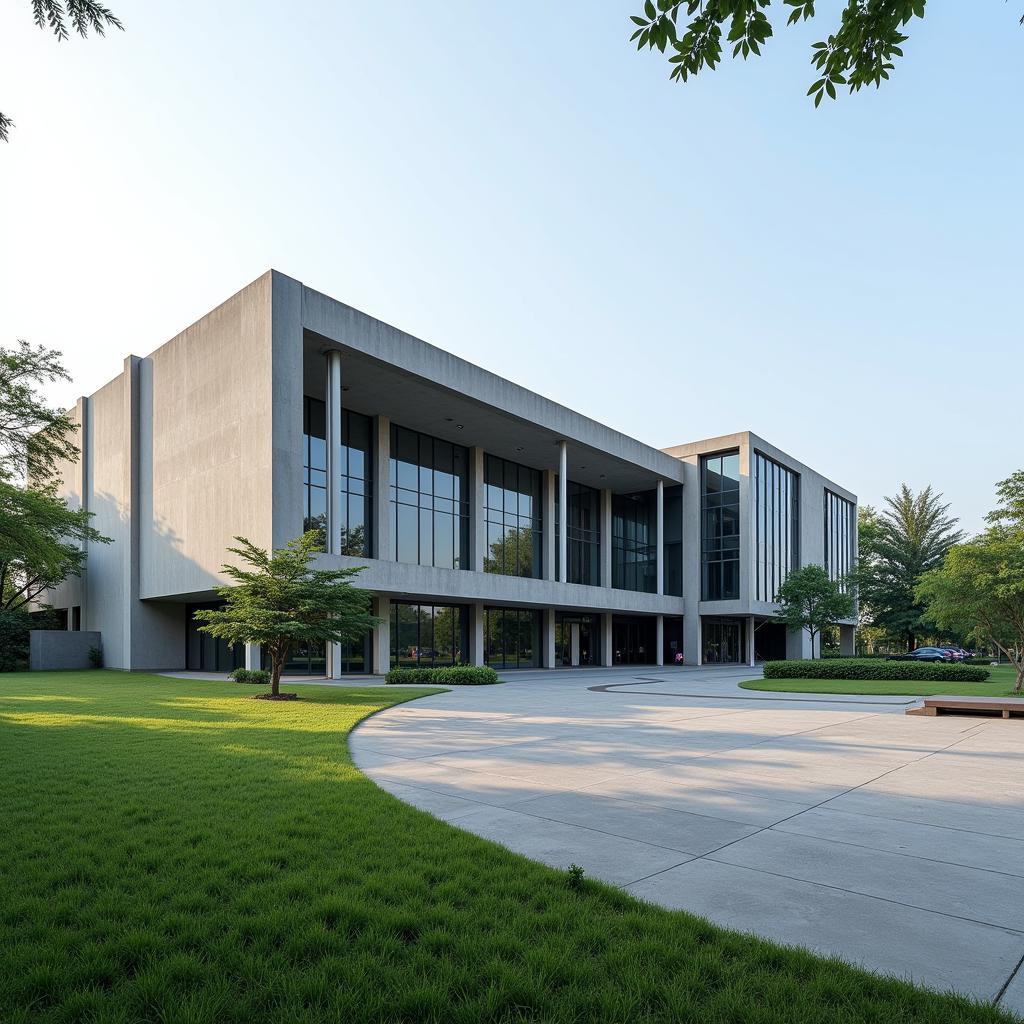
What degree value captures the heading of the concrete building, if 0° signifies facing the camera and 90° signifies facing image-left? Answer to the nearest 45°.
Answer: approximately 315°

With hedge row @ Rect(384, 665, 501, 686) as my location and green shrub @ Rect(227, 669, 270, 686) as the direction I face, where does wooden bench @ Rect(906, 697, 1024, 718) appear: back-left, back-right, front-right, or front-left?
back-left

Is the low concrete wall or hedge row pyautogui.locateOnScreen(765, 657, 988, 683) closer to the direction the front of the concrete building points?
the hedge row

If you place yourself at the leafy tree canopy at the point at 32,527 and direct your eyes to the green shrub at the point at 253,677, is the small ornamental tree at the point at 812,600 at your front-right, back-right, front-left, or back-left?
front-left

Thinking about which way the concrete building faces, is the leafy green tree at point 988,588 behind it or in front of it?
in front

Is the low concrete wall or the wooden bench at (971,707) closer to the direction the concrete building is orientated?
the wooden bench

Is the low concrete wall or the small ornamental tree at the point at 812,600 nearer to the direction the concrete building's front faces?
the small ornamental tree

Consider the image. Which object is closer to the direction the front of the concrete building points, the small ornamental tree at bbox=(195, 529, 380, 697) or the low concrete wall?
the small ornamental tree

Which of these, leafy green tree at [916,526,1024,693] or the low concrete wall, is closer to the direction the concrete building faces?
the leafy green tree

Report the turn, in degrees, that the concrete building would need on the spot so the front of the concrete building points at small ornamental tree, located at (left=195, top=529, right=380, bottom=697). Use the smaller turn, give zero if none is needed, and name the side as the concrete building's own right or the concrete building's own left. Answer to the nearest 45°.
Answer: approximately 45° to the concrete building's own right
